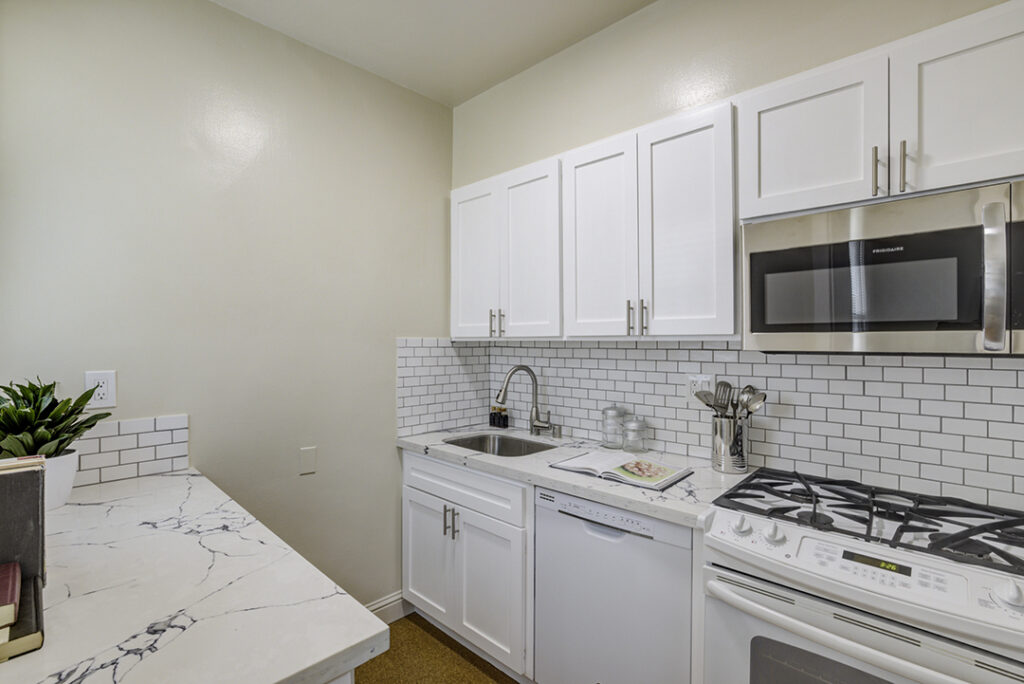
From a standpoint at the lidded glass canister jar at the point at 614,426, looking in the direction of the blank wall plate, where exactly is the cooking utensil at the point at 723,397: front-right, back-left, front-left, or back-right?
back-left

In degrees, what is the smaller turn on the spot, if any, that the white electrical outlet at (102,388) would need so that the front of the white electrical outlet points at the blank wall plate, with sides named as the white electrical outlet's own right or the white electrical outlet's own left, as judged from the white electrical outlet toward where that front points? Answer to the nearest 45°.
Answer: approximately 90° to the white electrical outlet's own left

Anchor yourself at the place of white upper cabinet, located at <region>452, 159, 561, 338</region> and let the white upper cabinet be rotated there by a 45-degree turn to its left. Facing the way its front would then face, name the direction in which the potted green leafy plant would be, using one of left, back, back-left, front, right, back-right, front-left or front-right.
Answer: front-right

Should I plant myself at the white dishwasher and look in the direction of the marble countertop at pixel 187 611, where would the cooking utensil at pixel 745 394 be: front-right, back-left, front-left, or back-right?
back-left

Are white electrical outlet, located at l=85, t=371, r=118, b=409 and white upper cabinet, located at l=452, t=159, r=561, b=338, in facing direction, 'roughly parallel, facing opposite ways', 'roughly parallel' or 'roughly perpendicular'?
roughly perpendicular

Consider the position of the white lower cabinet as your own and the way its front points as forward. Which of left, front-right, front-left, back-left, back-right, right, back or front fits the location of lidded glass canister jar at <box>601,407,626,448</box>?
back-left

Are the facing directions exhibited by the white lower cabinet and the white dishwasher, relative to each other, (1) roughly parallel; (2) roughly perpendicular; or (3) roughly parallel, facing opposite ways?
roughly parallel

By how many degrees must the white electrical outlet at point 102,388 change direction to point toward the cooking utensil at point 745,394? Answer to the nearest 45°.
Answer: approximately 45° to its left

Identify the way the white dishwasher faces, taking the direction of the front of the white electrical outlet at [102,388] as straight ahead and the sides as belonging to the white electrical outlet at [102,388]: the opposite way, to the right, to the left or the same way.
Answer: to the right

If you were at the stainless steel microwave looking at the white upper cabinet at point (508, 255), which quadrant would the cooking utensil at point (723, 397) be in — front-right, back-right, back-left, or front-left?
front-right

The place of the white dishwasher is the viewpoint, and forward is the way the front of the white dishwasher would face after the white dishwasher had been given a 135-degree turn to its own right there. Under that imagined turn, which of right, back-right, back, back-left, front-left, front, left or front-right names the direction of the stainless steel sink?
front-left

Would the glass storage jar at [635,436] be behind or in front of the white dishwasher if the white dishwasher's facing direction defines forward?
behind

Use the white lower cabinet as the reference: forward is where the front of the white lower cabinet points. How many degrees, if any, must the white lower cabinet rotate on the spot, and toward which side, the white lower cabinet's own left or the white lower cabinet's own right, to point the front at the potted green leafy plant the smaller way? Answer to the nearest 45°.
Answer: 0° — it already faces it

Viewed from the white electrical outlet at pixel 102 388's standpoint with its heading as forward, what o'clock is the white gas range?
The white gas range is roughly at 11 o'clock from the white electrical outlet.

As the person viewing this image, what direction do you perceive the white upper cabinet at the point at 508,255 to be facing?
facing the viewer and to the left of the viewer

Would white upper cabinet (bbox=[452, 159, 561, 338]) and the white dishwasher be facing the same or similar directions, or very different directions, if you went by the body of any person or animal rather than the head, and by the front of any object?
same or similar directions
